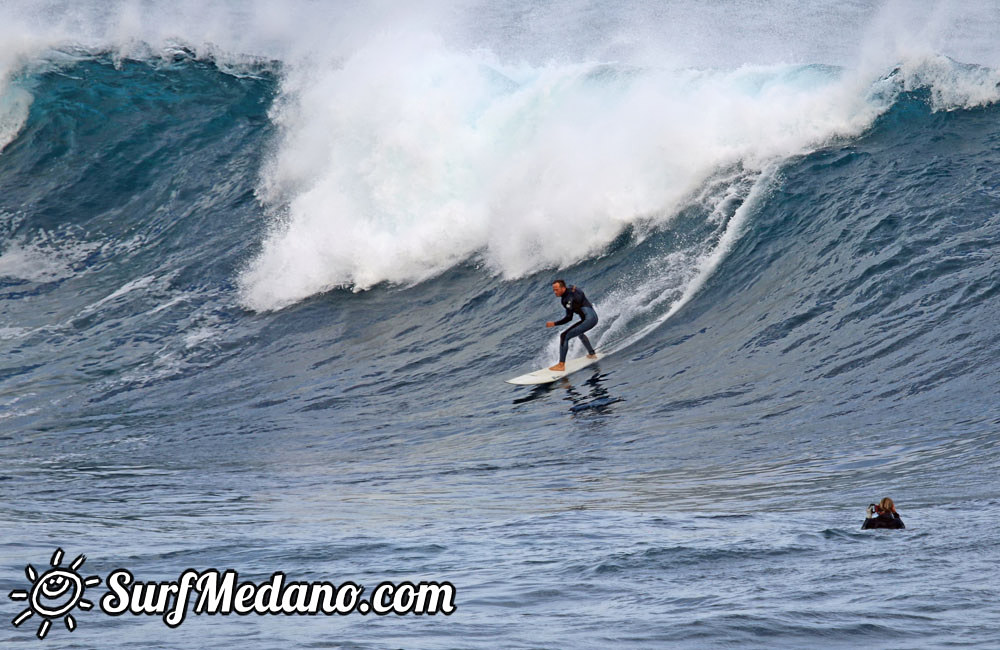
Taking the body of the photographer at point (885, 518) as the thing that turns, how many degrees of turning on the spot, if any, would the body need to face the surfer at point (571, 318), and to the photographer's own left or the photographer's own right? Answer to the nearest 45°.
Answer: approximately 45° to the photographer's own left

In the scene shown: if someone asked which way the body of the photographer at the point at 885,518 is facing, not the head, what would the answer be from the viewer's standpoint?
away from the camera
